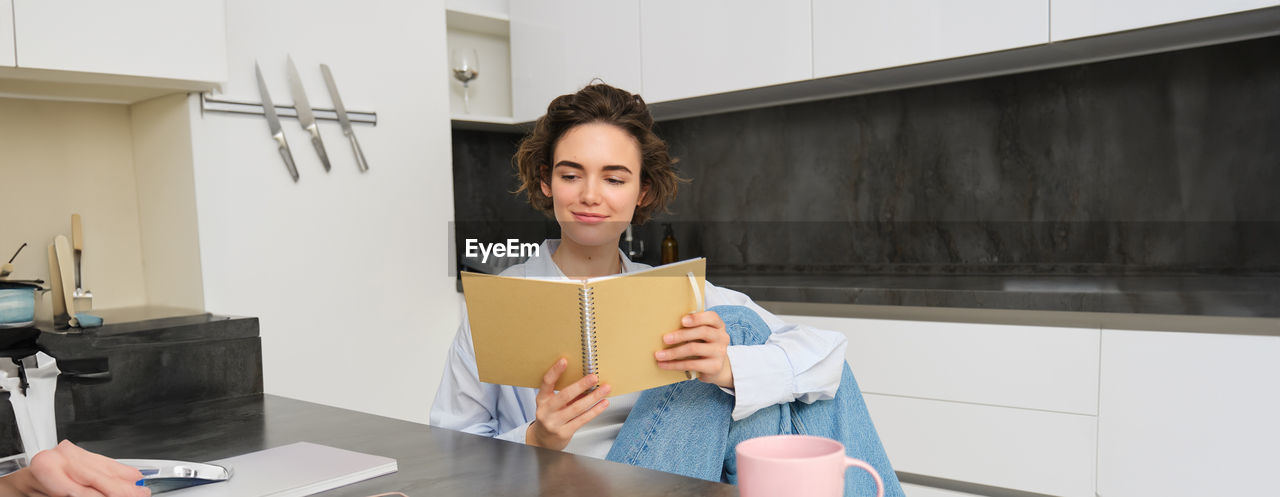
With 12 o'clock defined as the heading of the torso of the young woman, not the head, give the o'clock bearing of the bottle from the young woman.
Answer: The bottle is roughly at 6 o'clock from the young woman.

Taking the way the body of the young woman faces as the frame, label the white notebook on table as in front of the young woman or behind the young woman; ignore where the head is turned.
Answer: in front

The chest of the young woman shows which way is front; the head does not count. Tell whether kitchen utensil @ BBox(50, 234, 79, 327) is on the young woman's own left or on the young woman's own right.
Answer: on the young woman's own right

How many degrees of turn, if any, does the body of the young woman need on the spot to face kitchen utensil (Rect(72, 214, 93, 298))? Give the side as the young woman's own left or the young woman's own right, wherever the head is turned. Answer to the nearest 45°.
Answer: approximately 135° to the young woman's own right

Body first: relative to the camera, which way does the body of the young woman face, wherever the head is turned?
toward the camera

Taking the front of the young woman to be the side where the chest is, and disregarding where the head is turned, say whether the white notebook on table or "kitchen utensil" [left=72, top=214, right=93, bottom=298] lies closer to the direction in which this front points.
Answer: the white notebook on table

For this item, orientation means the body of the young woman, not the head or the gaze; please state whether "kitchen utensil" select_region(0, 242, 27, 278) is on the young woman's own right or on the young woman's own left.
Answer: on the young woman's own right

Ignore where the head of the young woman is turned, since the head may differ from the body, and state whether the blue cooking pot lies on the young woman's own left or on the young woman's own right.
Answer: on the young woman's own right

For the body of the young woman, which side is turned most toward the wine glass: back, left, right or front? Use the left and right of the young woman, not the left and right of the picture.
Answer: back

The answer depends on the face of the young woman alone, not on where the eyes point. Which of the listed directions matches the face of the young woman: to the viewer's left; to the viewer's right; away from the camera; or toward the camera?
toward the camera

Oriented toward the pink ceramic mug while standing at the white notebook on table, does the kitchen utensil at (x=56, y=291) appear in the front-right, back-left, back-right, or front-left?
back-left

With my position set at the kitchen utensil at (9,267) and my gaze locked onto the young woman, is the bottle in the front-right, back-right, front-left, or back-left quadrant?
front-left
